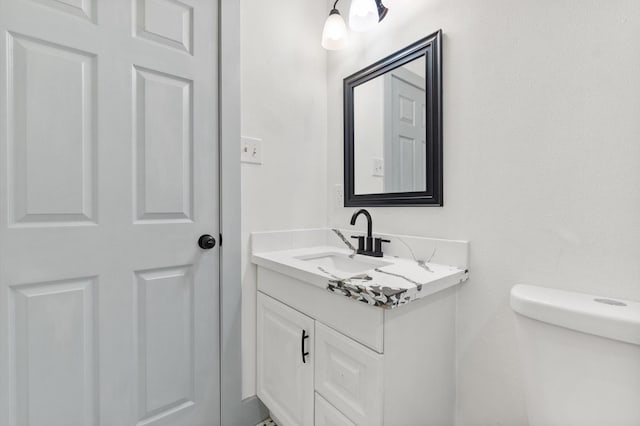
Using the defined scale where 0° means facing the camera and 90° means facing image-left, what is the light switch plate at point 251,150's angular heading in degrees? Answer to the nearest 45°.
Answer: approximately 315°

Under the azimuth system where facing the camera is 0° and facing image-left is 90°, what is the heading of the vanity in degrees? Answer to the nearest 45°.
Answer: approximately 45°

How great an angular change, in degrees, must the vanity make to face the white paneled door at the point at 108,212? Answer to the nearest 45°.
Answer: approximately 45° to its right

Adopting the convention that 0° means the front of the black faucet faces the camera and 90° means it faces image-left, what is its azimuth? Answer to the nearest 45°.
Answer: approximately 45°

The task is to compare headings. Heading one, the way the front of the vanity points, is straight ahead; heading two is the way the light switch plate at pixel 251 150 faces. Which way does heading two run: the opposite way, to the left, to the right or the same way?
to the left

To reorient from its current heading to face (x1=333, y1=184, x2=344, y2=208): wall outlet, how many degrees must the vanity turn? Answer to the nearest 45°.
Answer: approximately 135° to its right

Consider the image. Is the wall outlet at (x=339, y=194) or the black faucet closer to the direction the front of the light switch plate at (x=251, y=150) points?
the black faucet

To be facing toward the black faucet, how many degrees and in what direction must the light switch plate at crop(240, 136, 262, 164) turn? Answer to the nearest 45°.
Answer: approximately 45° to its left

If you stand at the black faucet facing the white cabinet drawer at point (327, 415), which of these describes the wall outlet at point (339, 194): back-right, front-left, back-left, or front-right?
back-right
